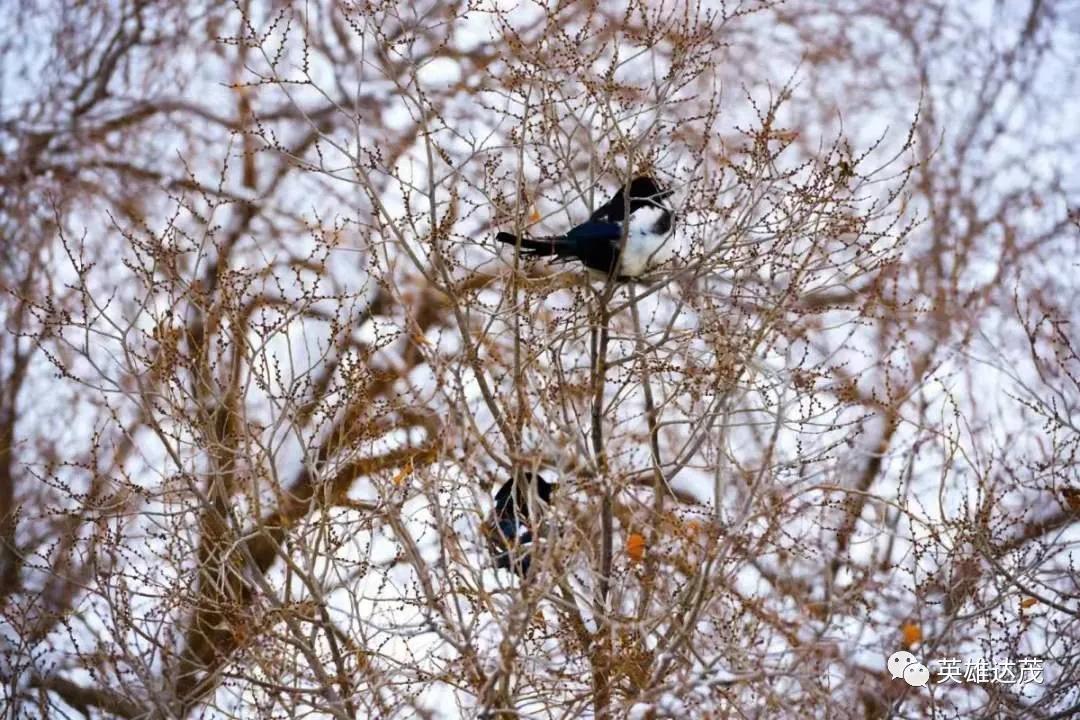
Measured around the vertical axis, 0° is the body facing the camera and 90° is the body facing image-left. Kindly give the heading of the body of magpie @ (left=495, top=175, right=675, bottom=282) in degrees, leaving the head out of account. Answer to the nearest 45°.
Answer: approximately 270°

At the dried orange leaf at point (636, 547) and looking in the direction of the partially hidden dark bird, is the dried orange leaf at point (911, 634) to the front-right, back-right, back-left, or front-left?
back-left
